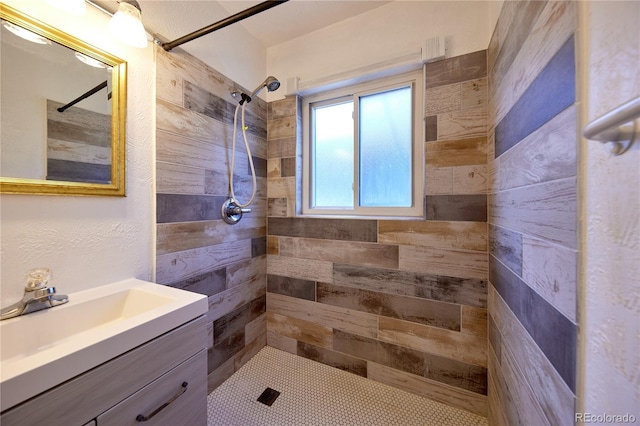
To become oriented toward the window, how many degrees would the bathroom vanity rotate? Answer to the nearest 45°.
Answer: approximately 45° to its left

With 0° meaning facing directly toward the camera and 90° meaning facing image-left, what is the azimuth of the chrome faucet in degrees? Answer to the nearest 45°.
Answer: approximately 315°

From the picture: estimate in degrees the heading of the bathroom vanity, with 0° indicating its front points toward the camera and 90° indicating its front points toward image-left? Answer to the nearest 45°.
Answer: approximately 315°
